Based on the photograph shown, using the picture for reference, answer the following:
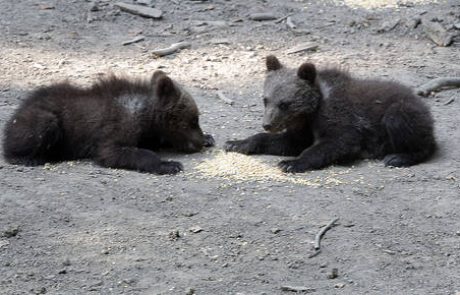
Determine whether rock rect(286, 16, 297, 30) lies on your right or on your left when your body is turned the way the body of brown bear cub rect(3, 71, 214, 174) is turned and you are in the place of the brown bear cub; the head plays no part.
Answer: on your left

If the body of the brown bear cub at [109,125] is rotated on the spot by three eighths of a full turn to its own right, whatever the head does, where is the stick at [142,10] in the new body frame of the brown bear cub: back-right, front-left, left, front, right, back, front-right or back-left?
back-right

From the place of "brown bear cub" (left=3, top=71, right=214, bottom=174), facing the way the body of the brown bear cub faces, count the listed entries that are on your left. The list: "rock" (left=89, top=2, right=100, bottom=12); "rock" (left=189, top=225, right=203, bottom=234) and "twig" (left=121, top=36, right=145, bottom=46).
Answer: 2

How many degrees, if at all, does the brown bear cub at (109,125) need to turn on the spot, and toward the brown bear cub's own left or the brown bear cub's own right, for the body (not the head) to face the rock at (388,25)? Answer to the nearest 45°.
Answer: approximately 45° to the brown bear cub's own left

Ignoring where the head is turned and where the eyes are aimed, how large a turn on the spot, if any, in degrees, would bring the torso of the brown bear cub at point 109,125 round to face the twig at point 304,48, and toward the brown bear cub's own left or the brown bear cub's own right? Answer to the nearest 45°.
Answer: approximately 45° to the brown bear cub's own left

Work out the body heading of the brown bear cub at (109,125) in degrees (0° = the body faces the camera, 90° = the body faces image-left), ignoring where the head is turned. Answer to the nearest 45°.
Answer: approximately 270°

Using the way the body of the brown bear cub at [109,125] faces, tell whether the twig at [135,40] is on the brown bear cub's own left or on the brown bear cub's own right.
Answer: on the brown bear cub's own left

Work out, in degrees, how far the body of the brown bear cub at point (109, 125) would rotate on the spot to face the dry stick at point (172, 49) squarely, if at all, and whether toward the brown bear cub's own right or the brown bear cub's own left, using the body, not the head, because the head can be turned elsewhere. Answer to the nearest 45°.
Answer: approximately 90° to the brown bear cub's own left

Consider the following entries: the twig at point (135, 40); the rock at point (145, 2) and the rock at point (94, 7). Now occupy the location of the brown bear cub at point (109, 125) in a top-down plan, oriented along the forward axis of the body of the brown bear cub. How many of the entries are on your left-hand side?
3

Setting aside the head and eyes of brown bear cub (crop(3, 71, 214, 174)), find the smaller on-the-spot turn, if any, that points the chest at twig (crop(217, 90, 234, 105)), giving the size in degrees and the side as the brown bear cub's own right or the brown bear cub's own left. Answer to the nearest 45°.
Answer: approximately 45° to the brown bear cub's own left

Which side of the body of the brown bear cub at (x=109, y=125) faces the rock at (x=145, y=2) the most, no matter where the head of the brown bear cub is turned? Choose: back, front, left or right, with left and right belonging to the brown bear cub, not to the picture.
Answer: left

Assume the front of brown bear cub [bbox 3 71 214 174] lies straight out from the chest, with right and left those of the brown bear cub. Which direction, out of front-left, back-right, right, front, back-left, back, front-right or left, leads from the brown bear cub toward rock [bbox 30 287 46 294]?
right

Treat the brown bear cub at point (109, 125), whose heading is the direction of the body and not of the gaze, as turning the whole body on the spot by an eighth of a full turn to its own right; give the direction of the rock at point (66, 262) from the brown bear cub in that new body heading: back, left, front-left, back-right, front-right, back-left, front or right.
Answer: front-right

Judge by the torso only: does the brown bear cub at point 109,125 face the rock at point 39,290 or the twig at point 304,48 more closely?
the twig
